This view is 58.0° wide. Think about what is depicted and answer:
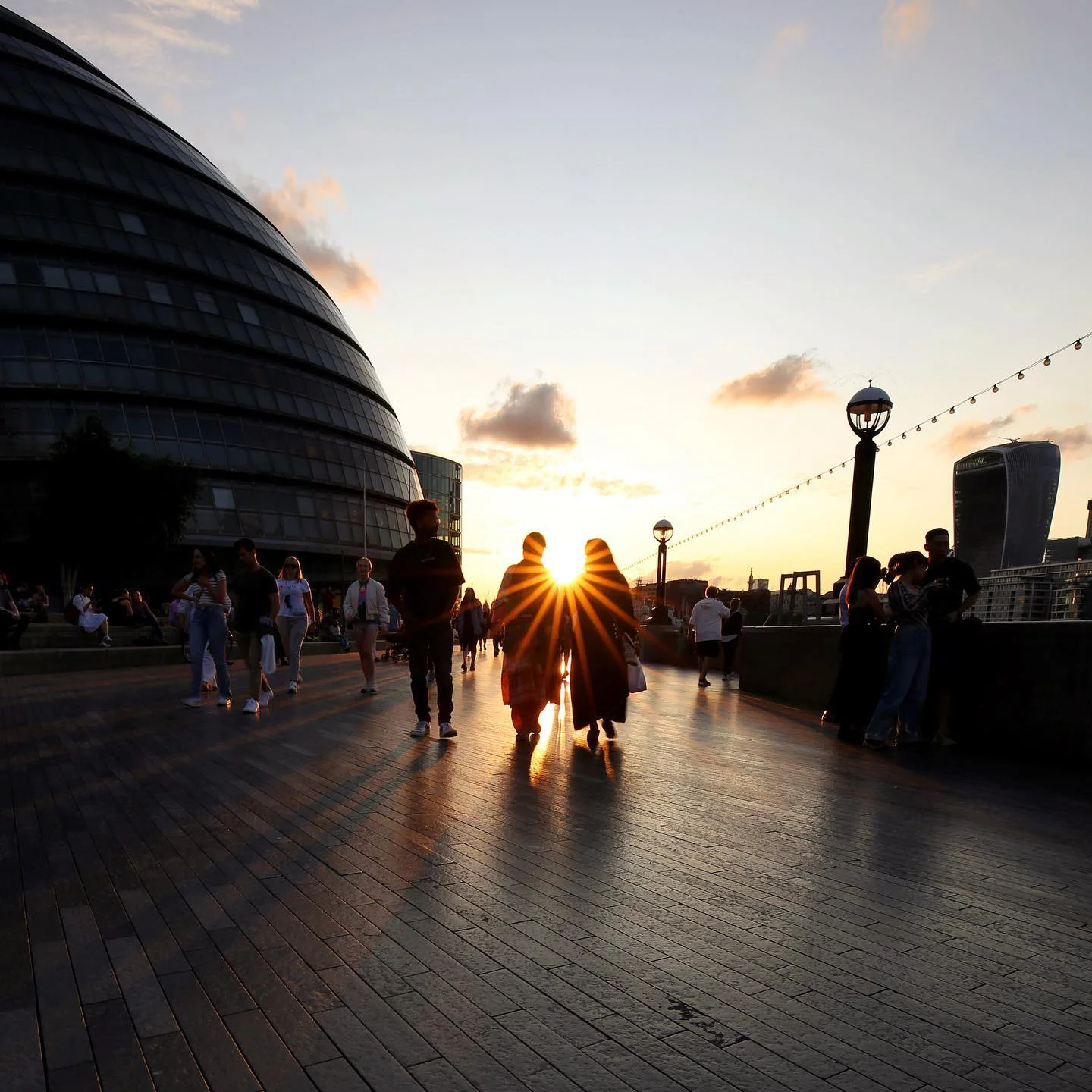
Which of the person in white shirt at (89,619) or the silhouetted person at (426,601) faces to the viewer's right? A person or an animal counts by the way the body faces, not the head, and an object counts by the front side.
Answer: the person in white shirt

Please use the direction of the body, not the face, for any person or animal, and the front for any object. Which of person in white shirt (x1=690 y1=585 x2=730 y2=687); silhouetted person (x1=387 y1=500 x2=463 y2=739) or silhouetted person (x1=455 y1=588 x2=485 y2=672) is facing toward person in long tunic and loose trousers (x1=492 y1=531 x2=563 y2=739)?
silhouetted person (x1=455 y1=588 x2=485 y2=672)

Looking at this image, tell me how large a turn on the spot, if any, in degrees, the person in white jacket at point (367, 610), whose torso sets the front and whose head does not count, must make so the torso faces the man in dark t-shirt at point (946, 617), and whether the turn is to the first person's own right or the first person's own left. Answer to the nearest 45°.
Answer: approximately 45° to the first person's own left

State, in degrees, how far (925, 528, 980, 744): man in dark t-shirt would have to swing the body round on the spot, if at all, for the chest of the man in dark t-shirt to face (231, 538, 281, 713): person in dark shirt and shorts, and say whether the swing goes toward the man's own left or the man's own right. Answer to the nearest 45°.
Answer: approximately 45° to the man's own right

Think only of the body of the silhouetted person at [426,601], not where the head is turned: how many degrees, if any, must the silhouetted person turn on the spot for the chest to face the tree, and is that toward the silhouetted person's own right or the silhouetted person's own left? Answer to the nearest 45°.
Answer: approximately 135° to the silhouetted person's own right

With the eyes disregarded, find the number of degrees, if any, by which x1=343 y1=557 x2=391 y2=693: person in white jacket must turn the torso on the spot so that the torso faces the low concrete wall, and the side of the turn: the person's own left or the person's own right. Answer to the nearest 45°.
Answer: approximately 45° to the person's own left

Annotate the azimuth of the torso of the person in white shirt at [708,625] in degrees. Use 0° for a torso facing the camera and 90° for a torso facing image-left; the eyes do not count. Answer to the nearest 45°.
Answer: approximately 180°

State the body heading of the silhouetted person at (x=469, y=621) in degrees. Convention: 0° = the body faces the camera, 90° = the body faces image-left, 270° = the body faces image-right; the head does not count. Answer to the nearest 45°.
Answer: approximately 0°

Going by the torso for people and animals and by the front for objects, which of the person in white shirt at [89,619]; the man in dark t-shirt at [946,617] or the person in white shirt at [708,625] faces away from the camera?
the person in white shirt at [708,625]

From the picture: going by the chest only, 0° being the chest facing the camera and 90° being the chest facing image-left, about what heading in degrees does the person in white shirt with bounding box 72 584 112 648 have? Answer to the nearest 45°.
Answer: approximately 270°
